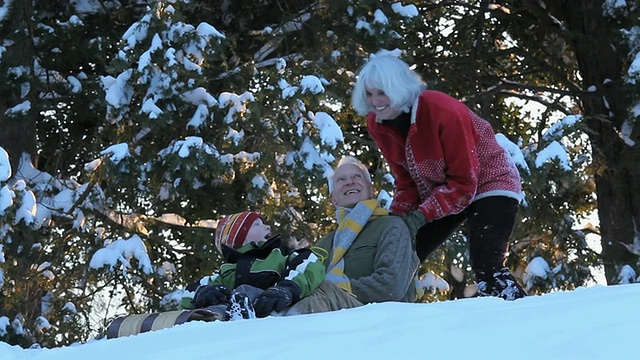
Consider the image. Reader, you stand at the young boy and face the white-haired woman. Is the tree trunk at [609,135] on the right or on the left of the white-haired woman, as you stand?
left

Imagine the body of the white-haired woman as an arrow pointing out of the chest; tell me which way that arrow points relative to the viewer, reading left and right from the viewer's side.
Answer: facing the viewer and to the left of the viewer

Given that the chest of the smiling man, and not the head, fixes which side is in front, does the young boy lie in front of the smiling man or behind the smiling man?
in front

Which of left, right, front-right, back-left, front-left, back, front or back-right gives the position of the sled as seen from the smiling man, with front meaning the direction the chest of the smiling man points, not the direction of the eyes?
front

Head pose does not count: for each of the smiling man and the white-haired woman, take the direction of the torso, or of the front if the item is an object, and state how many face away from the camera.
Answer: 0

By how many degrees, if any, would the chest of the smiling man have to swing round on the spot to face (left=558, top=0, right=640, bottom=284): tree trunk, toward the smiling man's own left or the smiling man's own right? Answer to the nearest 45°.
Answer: approximately 180°

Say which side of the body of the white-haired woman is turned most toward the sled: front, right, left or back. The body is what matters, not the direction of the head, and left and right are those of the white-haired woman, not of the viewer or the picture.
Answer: front

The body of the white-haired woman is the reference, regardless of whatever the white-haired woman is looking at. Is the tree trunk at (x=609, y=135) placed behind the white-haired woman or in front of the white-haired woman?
behind

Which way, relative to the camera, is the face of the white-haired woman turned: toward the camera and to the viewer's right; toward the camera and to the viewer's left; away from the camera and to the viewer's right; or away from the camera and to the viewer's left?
toward the camera and to the viewer's left

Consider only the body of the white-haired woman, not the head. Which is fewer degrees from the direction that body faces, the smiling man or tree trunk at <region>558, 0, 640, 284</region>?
the smiling man

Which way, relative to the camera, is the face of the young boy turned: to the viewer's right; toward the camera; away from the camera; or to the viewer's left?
to the viewer's right

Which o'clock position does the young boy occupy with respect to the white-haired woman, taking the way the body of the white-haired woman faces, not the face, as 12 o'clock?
The young boy is roughly at 1 o'clock from the white-haired woman.

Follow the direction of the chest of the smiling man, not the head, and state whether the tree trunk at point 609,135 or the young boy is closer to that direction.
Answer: the young boy
